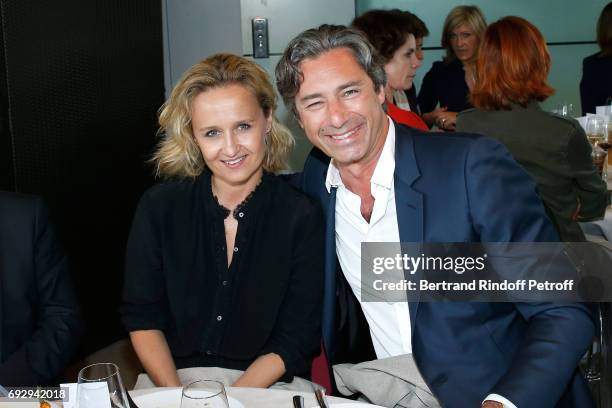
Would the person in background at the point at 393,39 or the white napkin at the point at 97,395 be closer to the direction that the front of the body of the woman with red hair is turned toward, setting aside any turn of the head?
the person in background

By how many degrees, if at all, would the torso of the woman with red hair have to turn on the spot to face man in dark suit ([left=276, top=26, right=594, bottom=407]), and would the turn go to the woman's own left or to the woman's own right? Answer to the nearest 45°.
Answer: approximately 180°

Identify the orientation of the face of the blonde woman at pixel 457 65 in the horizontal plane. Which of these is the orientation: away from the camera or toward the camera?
toward the camera

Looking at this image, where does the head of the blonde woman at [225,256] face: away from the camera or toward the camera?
toward the camera

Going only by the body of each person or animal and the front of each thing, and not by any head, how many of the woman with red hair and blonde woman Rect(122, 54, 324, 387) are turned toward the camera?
1

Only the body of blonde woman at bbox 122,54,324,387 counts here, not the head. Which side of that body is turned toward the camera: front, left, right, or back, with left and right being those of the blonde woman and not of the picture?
front

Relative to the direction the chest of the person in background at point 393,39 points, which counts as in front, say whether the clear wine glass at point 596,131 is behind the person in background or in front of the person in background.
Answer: in front

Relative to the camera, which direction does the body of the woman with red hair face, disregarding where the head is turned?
away from the camera

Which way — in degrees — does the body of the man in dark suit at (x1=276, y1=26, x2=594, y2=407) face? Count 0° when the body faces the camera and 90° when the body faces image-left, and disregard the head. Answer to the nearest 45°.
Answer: approximately 45°

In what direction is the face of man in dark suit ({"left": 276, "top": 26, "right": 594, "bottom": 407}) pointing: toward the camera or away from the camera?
toward the camera

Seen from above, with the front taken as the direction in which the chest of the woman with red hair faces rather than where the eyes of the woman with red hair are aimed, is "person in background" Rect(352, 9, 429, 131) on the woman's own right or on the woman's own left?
on the woman's own left
